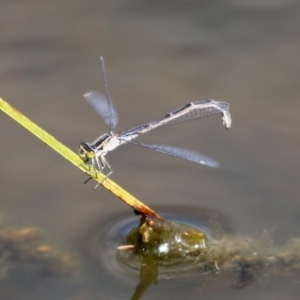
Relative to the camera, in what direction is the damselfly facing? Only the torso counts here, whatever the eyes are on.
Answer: to the viewer's left
